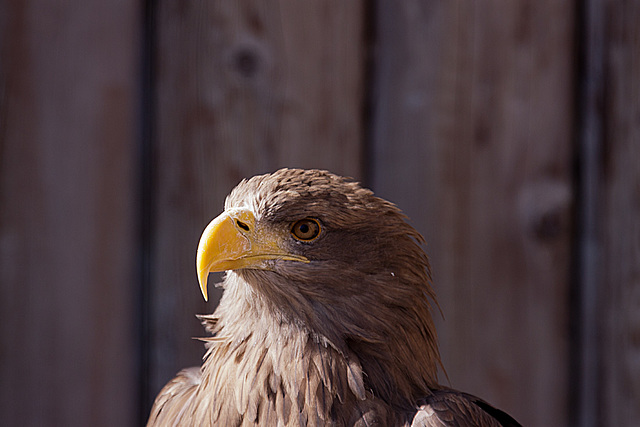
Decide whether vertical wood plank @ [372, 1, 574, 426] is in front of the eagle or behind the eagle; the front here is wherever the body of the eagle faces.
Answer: behind

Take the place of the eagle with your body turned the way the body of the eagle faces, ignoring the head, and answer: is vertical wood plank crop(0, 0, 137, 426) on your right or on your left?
on your right

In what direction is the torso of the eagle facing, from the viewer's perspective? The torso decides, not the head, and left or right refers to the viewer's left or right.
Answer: facing the viewer and to the left of the viewer

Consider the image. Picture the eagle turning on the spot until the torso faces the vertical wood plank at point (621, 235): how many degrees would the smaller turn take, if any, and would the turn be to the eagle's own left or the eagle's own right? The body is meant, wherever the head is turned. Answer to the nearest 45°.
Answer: approximately 180°
